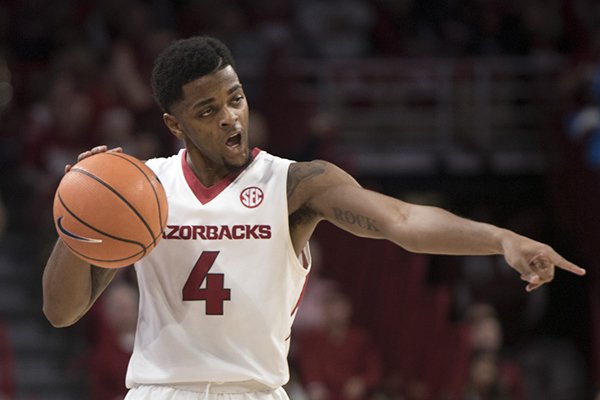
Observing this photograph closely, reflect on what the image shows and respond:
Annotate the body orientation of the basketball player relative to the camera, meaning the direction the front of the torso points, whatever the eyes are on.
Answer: toward the camera

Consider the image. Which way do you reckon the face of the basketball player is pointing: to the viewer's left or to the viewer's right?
to the viewer's right
